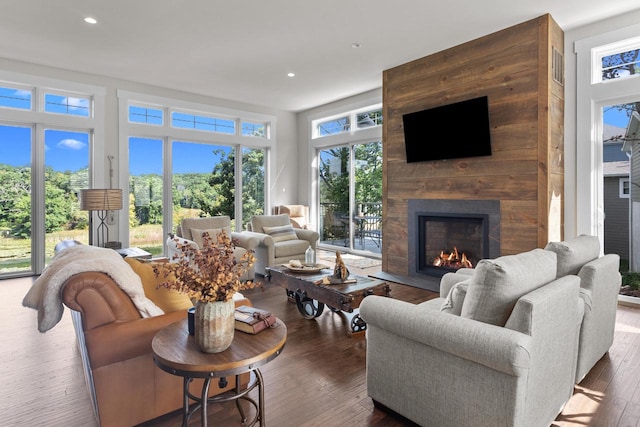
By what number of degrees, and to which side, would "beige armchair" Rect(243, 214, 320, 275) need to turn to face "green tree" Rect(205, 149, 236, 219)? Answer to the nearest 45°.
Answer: approximately 180°

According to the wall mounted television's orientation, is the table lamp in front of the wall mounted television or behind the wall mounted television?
in front

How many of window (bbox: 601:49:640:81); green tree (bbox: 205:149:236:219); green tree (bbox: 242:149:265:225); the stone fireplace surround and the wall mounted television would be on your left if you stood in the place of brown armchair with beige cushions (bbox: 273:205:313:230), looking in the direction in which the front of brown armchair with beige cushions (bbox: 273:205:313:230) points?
3

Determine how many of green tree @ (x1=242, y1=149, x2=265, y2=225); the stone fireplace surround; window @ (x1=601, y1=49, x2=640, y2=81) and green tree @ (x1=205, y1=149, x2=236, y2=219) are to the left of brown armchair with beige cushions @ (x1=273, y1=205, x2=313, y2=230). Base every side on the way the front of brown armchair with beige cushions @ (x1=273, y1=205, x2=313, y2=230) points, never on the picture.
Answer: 2

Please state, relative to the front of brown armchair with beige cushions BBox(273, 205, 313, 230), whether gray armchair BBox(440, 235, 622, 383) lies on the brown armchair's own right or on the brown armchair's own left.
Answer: on the brown armchair's own left

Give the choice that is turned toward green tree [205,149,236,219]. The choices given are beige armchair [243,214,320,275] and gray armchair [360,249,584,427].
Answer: the gray armchair

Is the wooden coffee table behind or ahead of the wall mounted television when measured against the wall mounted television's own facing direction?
ahead

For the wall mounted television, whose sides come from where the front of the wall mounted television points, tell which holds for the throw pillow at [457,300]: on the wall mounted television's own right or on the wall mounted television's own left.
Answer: on the wall mounted television's own left

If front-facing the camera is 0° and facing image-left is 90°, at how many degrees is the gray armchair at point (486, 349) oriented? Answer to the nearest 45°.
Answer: approximately 135°

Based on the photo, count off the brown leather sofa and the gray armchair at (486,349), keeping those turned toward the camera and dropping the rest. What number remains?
0

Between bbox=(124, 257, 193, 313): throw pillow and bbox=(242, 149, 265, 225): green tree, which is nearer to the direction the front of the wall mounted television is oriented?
the throw pillow

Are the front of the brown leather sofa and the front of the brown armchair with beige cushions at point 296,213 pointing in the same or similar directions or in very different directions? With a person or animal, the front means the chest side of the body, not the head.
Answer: very different directions

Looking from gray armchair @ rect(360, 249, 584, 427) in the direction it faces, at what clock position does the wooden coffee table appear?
The wooden coffee table is roughly at 12 o'clock from the gray armchair.

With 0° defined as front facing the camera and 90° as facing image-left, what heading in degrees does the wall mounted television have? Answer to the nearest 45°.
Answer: approximately 45°
